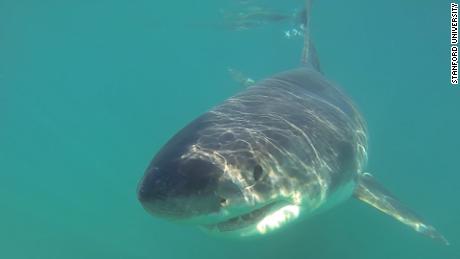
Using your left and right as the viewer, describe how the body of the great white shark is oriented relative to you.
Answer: facing the viewer and to the left of the viewer
